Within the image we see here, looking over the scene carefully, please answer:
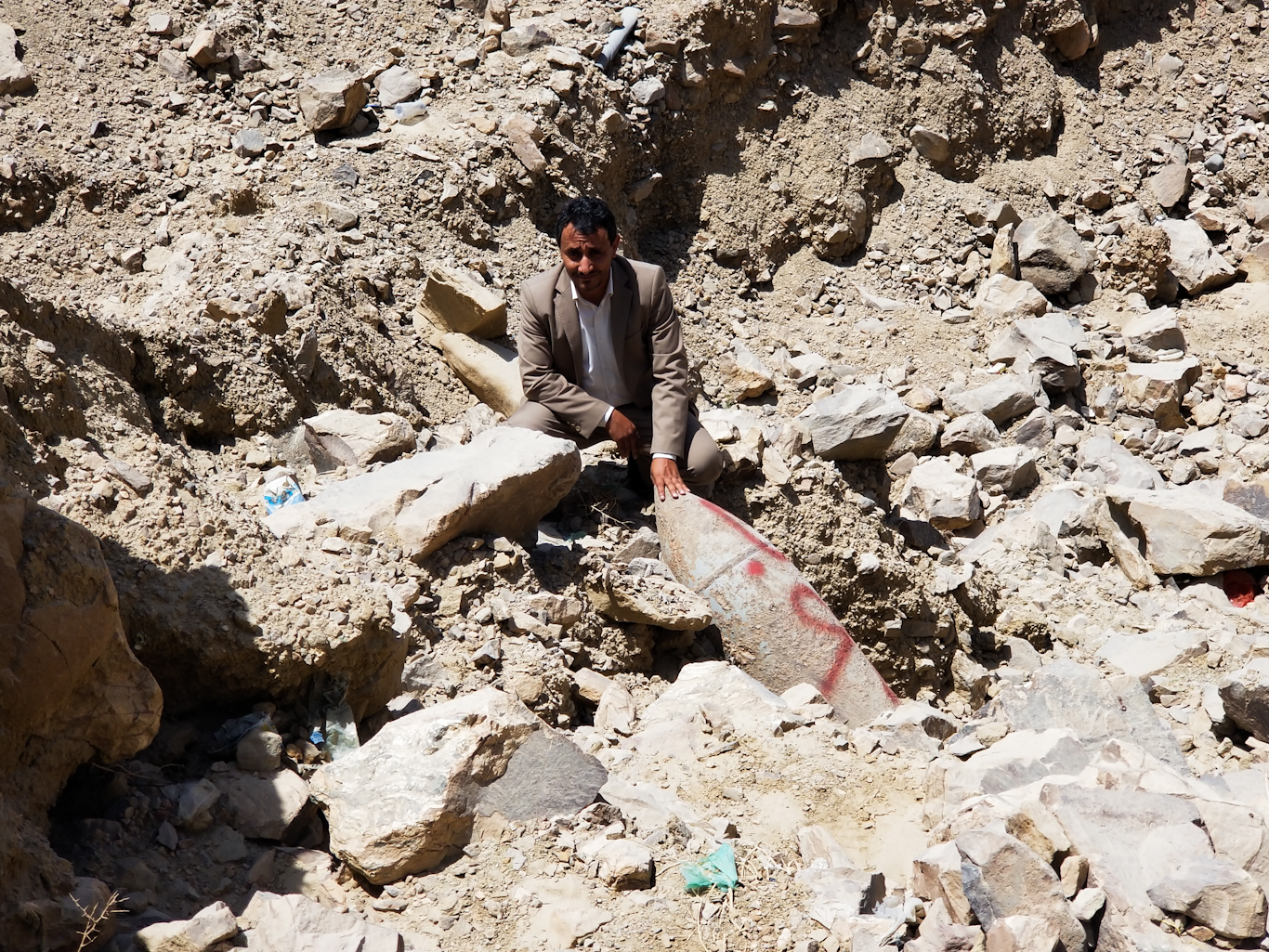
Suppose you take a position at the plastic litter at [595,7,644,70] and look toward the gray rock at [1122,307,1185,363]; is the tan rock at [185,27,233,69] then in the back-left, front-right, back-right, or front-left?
back-right

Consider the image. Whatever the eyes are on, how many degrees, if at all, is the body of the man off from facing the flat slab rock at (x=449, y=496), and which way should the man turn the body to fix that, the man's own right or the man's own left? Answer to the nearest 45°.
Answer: approximately 45° to the man's own right

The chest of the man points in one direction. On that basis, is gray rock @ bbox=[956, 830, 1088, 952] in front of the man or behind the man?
in front

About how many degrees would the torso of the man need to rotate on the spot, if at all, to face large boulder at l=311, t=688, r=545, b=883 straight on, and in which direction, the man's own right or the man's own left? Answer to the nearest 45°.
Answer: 0° — they already face it

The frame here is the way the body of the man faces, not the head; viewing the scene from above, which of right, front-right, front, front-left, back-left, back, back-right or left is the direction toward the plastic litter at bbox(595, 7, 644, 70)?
back

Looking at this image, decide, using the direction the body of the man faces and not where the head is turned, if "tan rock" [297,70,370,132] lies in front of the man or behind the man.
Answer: behind

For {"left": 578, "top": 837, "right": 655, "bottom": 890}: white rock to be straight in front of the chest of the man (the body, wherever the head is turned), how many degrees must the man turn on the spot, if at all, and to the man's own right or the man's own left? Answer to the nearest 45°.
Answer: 0° — they already face it

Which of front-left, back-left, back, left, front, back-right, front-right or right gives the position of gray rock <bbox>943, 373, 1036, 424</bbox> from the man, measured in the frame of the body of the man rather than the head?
back-left

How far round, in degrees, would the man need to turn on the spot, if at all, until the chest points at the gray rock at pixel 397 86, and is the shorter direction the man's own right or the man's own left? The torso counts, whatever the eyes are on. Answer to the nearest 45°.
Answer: approximately 180°

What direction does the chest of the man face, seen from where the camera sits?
toward the camera

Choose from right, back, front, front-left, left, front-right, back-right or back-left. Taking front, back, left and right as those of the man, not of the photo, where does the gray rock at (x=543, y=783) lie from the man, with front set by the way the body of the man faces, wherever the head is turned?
front

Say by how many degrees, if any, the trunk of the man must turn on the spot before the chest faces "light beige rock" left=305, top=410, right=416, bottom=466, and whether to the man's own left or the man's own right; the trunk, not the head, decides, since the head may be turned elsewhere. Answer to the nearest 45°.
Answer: approximately 90° to the man's own right

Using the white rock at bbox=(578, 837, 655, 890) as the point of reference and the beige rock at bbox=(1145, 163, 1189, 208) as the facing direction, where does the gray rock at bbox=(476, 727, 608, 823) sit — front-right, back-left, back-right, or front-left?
front-left
